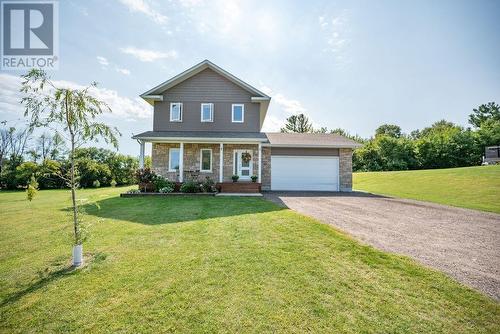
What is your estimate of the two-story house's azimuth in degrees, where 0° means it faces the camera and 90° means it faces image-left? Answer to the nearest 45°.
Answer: approximately 0°

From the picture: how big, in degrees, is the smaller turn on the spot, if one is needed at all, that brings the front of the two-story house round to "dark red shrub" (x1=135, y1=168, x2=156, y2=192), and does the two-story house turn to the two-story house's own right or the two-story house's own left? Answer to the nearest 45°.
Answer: approximately 45° to the two-story house's own right

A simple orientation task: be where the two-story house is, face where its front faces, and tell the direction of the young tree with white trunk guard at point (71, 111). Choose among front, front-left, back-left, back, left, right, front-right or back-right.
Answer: front

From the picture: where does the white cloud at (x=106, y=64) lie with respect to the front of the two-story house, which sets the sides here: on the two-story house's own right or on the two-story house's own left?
on the two-story house's own right

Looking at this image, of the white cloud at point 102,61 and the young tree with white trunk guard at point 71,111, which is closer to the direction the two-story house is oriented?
the young tree with white trunk guard
